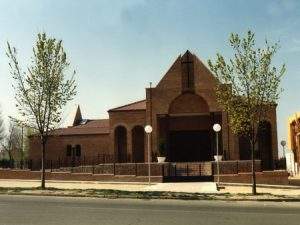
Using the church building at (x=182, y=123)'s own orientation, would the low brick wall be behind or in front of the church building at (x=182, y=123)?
in front

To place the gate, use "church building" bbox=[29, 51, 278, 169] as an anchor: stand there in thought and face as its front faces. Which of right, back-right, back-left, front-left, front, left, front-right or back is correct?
front

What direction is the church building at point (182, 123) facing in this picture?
toward the camera
